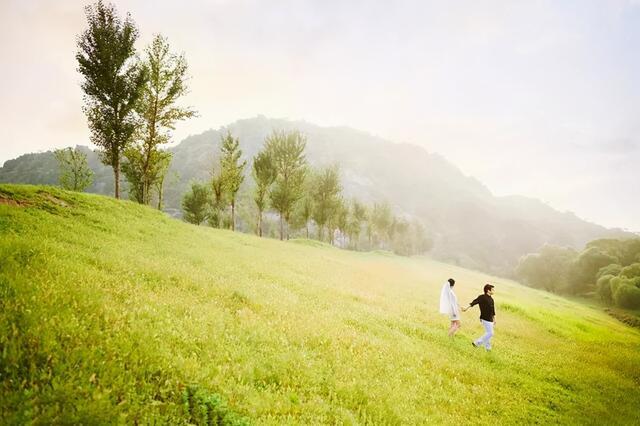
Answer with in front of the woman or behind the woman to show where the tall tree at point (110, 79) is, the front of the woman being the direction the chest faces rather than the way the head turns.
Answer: behind

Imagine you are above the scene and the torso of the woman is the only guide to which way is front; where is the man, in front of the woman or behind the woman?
in front

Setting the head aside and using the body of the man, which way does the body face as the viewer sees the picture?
to the viewer's right

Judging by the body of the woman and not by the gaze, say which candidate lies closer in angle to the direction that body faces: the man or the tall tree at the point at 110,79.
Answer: the man

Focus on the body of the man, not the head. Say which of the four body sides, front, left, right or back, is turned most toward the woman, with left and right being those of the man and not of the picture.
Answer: back
